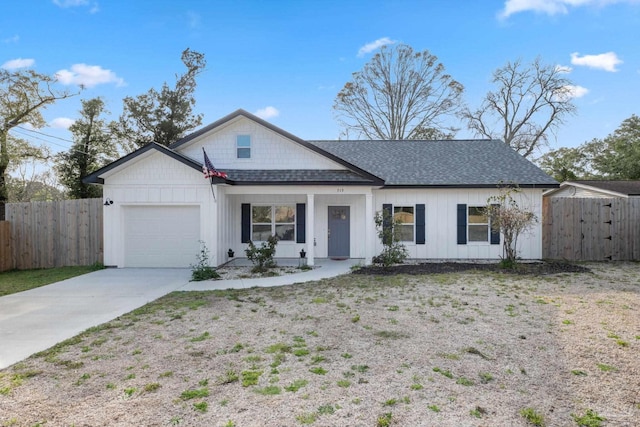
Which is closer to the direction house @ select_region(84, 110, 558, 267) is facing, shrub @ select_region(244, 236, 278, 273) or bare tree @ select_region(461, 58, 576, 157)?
the shrub

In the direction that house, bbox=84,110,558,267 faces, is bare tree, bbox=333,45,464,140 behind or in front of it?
behind

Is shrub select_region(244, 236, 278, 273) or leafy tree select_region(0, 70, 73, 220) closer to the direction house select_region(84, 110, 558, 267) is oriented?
the shrub

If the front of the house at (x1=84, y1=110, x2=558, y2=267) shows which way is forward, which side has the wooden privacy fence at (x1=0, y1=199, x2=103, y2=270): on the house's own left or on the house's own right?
on the house's own right

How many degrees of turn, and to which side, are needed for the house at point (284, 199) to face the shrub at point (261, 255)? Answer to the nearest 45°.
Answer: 0° — it already faces it

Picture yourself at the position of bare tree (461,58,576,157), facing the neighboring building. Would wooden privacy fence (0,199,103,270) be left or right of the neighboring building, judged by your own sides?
right

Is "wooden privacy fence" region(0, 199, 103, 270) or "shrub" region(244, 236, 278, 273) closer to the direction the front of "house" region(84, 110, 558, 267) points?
the shrub

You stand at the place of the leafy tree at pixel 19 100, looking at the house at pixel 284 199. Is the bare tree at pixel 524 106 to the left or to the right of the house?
left

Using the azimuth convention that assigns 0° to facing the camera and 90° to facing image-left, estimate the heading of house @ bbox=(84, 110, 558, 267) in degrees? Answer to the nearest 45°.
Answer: approximately 0°

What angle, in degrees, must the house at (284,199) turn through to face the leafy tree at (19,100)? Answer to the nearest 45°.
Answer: approximately 135° to its right

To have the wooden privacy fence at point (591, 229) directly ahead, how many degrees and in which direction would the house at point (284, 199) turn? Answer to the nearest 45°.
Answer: approximately 90° to its left
